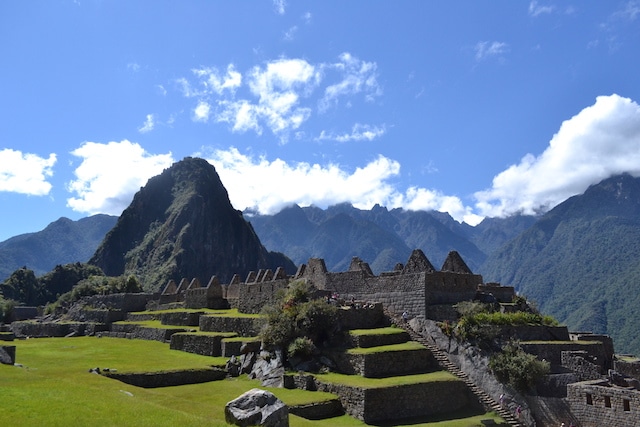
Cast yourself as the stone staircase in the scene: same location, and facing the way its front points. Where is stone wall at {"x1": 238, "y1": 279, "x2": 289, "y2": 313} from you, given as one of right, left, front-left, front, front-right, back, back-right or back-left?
back

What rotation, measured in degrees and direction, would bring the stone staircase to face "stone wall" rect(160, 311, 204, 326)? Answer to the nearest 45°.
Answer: approximately 180°

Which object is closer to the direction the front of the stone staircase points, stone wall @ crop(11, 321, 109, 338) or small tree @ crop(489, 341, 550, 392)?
the small tree

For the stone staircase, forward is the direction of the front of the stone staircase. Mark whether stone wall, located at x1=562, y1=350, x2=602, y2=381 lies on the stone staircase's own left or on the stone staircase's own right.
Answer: on the stone staircase's own left

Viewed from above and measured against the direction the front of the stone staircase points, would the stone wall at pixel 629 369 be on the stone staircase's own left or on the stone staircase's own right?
on the stone staircase's own left

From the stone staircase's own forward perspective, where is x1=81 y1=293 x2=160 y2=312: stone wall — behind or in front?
behind

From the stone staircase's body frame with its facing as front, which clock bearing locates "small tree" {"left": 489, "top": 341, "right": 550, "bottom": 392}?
The small tree is roughly at 11 o'clock from the stone staircase.

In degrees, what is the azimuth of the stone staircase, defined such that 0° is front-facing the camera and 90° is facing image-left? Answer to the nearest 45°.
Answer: approximately 315°

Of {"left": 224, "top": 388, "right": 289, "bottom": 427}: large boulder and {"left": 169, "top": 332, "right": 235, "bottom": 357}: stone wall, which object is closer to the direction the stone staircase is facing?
the large boulder

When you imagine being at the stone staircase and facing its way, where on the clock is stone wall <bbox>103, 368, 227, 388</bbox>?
The stone wall is roughly at 4 o'clock from the stone staircase.

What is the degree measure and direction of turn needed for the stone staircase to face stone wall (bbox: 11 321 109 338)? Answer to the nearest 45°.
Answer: approximately 180°

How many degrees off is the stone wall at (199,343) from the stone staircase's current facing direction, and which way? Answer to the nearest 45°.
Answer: approximately 135° to its right
